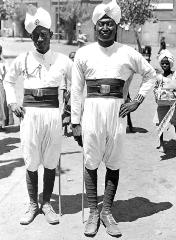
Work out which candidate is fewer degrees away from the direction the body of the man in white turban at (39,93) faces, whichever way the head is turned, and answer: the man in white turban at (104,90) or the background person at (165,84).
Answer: the man in white turban

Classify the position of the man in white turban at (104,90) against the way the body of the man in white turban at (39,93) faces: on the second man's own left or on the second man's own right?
on the second man's own left

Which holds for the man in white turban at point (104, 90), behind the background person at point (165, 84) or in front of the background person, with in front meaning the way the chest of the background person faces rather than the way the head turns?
in front

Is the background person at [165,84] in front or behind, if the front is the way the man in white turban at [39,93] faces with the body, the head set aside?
behind

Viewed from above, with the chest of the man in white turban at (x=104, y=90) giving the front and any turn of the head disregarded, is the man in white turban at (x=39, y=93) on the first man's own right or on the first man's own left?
on the first man's own right

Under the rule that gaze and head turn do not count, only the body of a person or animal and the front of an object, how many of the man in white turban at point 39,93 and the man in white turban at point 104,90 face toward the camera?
2
